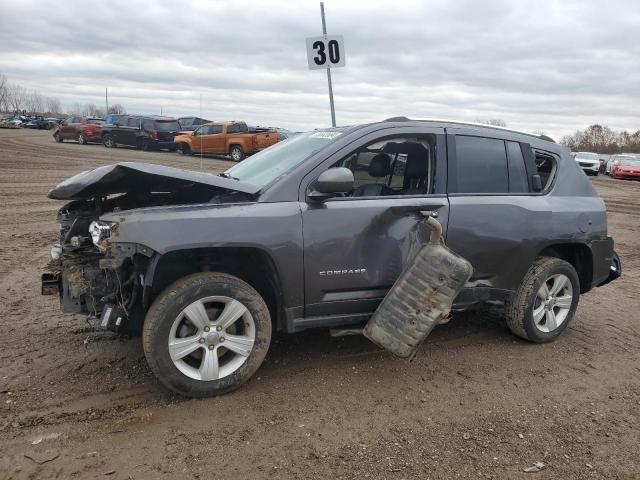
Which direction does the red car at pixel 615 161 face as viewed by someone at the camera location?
facing the viewer and to the left of the viewer

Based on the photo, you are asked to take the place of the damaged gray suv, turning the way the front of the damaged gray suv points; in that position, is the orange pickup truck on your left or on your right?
on your right

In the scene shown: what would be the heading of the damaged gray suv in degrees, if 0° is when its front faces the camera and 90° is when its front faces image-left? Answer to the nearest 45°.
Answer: approximately 45°

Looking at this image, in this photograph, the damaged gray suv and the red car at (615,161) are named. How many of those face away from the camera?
0

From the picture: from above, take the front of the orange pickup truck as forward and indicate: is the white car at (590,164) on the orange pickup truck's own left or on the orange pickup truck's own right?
on the orange pickup truck's own right

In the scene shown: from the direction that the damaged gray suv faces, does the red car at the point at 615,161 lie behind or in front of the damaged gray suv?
behind
